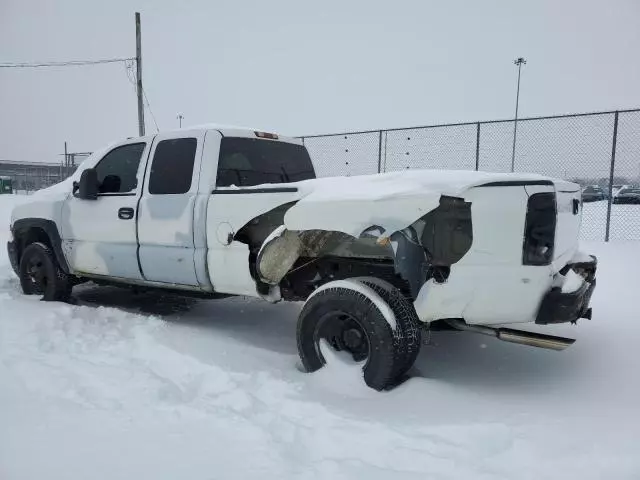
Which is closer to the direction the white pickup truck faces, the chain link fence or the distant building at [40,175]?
the distant building

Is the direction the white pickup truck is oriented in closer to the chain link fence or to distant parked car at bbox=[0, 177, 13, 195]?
the distant parked car

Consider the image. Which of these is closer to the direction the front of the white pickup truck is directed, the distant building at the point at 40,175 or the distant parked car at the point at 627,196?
the distant building

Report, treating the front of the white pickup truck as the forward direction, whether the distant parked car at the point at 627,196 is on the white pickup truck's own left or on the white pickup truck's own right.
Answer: on the white pickup truck's own right

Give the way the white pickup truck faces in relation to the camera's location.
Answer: facing away from the viewer and to the left of the viewer

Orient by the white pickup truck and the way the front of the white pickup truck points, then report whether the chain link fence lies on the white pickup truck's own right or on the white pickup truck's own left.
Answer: on the white pickup truck's own right

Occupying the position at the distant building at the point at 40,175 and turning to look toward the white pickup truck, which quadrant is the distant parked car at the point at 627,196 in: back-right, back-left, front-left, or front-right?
front-left

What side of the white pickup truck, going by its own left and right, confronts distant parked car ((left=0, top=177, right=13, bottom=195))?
front

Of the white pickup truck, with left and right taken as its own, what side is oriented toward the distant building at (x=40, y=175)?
front
